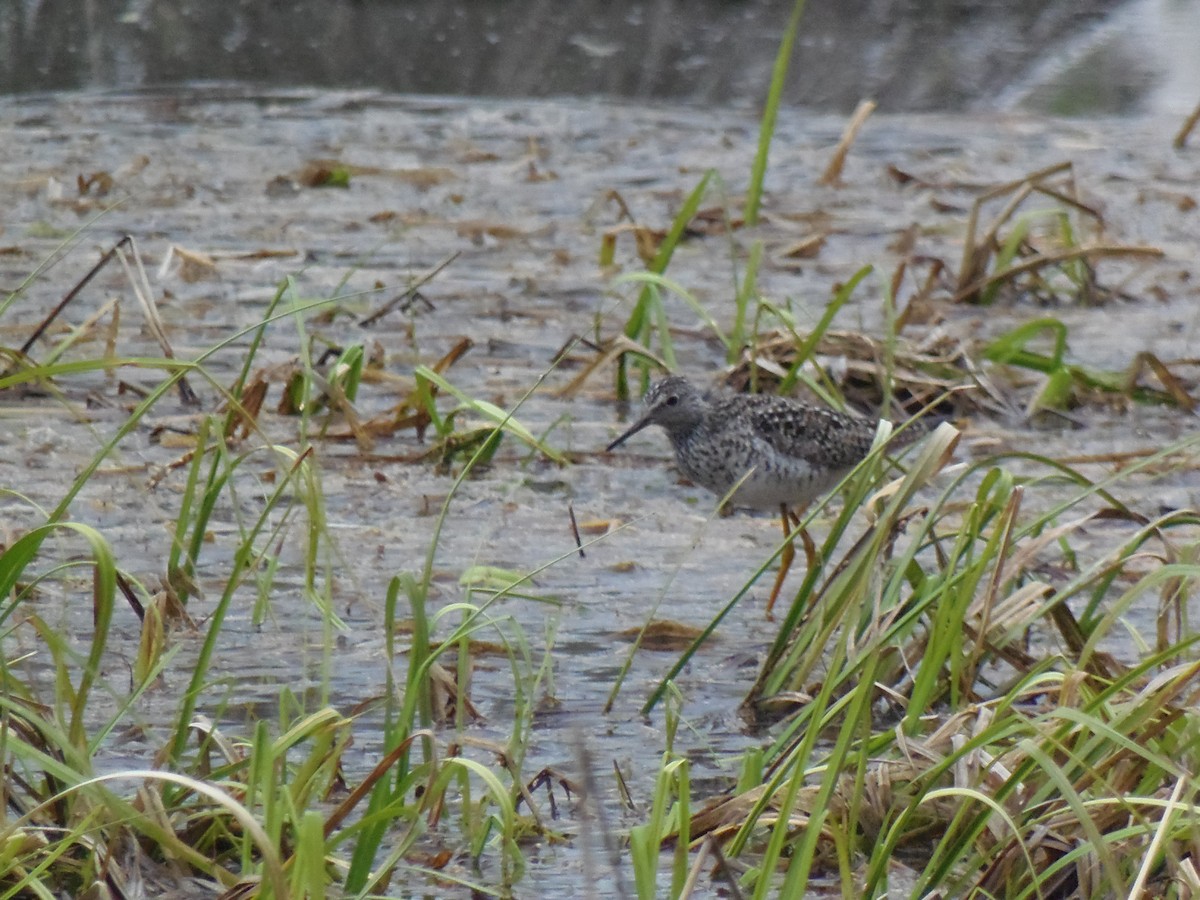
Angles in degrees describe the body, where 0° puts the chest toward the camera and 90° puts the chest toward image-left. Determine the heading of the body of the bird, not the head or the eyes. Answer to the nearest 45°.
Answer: approximately 90°
